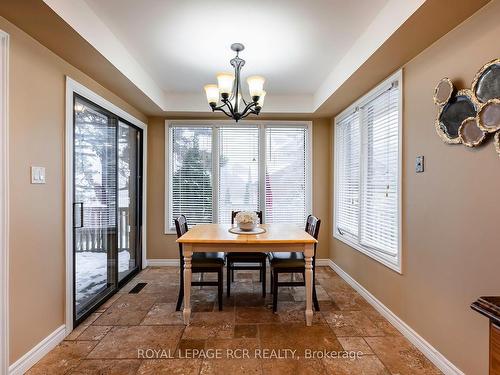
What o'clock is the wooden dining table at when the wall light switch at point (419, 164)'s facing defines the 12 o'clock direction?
The wooden dining table is roughly at 1 o'clock from the wall light switch.

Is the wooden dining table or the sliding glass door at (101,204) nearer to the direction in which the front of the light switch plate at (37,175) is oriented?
the wooden dining table

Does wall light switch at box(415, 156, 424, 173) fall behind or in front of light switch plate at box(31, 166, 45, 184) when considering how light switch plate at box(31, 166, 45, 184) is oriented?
in front

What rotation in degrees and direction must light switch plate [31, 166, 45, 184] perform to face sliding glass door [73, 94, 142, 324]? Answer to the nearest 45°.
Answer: approximately 90° to its left

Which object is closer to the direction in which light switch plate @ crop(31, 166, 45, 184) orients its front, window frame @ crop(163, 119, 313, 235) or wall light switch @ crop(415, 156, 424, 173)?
the wall light switch

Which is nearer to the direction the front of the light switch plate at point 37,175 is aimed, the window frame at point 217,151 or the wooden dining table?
the wooden dining table

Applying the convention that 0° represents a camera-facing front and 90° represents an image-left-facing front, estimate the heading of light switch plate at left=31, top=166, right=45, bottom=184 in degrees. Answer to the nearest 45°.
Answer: approximately 315°

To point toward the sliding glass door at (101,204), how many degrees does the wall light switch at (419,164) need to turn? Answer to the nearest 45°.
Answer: approximately 45° to its right

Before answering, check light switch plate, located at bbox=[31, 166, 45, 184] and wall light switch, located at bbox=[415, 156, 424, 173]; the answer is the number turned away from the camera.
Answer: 0

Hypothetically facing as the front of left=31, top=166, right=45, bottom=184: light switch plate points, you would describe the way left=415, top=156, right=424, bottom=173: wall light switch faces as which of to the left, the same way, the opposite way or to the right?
the opposite way

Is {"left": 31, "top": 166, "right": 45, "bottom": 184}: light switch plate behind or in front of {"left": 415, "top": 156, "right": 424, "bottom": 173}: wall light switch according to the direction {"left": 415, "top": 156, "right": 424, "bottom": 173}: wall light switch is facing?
in front

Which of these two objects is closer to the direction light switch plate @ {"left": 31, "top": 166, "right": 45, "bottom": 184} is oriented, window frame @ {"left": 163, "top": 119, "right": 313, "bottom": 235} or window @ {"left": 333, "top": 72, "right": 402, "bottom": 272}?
the window
